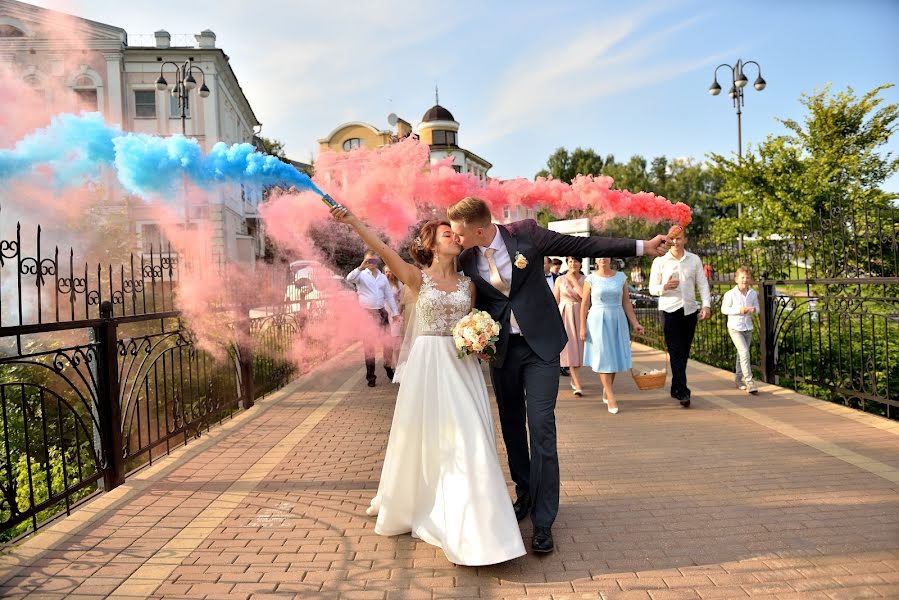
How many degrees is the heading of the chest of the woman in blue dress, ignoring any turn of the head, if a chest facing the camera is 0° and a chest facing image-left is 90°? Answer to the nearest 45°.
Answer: approximately 0°

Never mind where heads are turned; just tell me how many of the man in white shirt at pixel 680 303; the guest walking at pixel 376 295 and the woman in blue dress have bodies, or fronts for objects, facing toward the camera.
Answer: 3

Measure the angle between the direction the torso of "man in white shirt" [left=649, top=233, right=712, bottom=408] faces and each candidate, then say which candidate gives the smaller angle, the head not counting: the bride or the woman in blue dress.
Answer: the bride

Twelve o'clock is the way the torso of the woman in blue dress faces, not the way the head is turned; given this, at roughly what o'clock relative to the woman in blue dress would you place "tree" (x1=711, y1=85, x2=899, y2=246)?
The tree is roughly at 7 o'clock from the woman in blue dress.

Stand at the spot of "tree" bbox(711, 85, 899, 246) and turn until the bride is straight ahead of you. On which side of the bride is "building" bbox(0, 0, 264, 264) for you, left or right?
right

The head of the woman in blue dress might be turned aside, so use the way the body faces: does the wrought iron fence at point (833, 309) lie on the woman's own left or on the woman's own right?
on the woman's own left

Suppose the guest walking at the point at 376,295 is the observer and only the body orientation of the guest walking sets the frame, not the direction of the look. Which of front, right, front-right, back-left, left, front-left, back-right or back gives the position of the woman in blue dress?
front-left

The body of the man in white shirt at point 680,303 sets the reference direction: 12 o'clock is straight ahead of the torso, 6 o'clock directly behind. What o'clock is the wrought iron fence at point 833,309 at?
The wrought iron fence is roughly at 8 o'clock from the man in white shirt.

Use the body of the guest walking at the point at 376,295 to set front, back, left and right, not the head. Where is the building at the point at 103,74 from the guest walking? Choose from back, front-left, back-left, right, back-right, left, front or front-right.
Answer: right

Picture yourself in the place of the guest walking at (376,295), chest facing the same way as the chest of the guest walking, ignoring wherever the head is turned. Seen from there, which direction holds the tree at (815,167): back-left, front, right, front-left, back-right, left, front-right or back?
left
